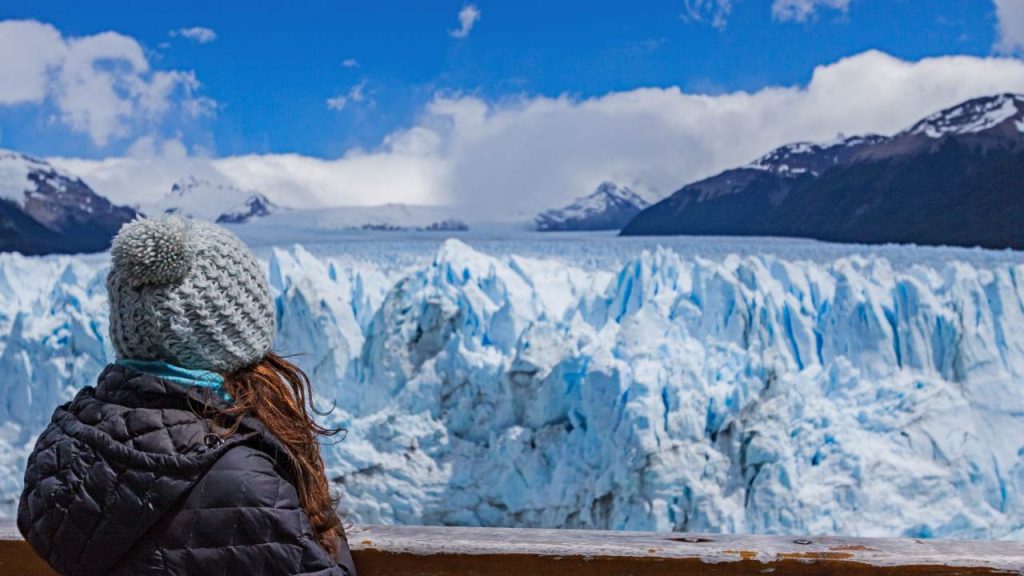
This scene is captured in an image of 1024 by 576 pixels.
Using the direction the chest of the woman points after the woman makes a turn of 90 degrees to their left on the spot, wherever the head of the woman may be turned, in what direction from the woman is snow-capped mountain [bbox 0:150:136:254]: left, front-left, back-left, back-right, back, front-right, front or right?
front-right

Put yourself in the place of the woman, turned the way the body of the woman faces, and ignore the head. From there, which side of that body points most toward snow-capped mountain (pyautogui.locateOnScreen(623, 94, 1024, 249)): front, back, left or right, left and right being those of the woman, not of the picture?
front

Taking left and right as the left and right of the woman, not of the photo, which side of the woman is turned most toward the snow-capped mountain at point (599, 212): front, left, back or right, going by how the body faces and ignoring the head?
front

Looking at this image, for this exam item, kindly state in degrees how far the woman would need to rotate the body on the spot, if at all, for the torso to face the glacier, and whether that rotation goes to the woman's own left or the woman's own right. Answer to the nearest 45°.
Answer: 0° — they already face it

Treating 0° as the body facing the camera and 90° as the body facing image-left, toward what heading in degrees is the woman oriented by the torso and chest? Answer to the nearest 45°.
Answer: approximately 225°

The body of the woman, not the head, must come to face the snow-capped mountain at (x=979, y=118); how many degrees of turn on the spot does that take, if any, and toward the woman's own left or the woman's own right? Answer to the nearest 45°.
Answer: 0° — they already face it

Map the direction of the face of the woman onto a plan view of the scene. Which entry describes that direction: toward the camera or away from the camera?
away from the camera
